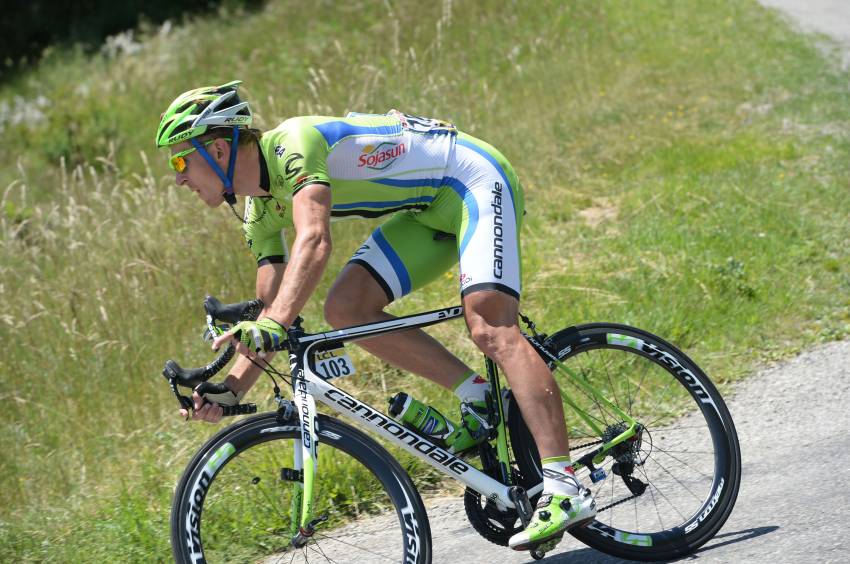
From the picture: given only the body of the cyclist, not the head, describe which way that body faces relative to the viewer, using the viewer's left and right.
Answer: facing to the left of the viewer
